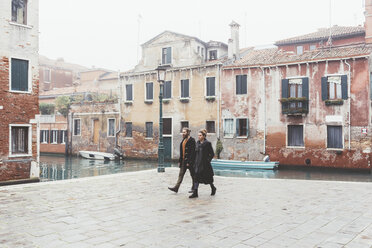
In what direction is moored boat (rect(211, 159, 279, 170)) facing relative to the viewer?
to the viewer's left

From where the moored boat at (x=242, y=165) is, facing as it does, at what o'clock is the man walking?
The man walking is roughly at 9 o'clock from the moored boat.

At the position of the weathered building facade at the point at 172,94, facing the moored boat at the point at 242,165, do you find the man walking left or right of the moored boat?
right

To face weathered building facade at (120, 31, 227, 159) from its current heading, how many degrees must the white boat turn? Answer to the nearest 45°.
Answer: approximately 135° to its left

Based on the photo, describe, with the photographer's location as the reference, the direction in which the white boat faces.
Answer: facing to the left of the viewer

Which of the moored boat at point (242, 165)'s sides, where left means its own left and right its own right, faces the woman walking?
left

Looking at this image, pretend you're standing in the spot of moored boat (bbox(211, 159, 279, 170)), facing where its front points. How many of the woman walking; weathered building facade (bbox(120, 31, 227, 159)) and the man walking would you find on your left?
2

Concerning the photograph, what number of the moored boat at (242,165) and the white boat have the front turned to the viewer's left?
2
